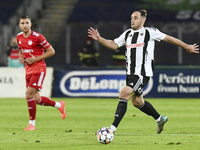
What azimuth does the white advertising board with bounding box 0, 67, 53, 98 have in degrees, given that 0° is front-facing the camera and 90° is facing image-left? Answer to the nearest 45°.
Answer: approximately 0°

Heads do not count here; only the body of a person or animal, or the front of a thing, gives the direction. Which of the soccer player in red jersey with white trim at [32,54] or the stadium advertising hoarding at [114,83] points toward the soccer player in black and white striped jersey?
the stadium advertising hoarding

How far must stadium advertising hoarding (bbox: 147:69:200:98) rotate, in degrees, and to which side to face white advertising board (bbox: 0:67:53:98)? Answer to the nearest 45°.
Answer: approximately 90° to its right

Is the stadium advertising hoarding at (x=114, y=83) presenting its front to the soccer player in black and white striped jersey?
yes

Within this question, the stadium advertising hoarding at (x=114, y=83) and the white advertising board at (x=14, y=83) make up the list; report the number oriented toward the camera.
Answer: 2

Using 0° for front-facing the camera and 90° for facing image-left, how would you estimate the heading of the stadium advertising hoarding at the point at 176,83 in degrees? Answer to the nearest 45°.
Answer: approximately 0°

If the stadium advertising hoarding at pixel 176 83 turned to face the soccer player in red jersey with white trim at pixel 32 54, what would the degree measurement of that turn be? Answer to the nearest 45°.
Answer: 0° — it already faces them

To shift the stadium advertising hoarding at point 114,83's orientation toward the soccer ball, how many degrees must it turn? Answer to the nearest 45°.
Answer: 0° — it already faces it

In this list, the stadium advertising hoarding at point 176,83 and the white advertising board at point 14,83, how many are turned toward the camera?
2
